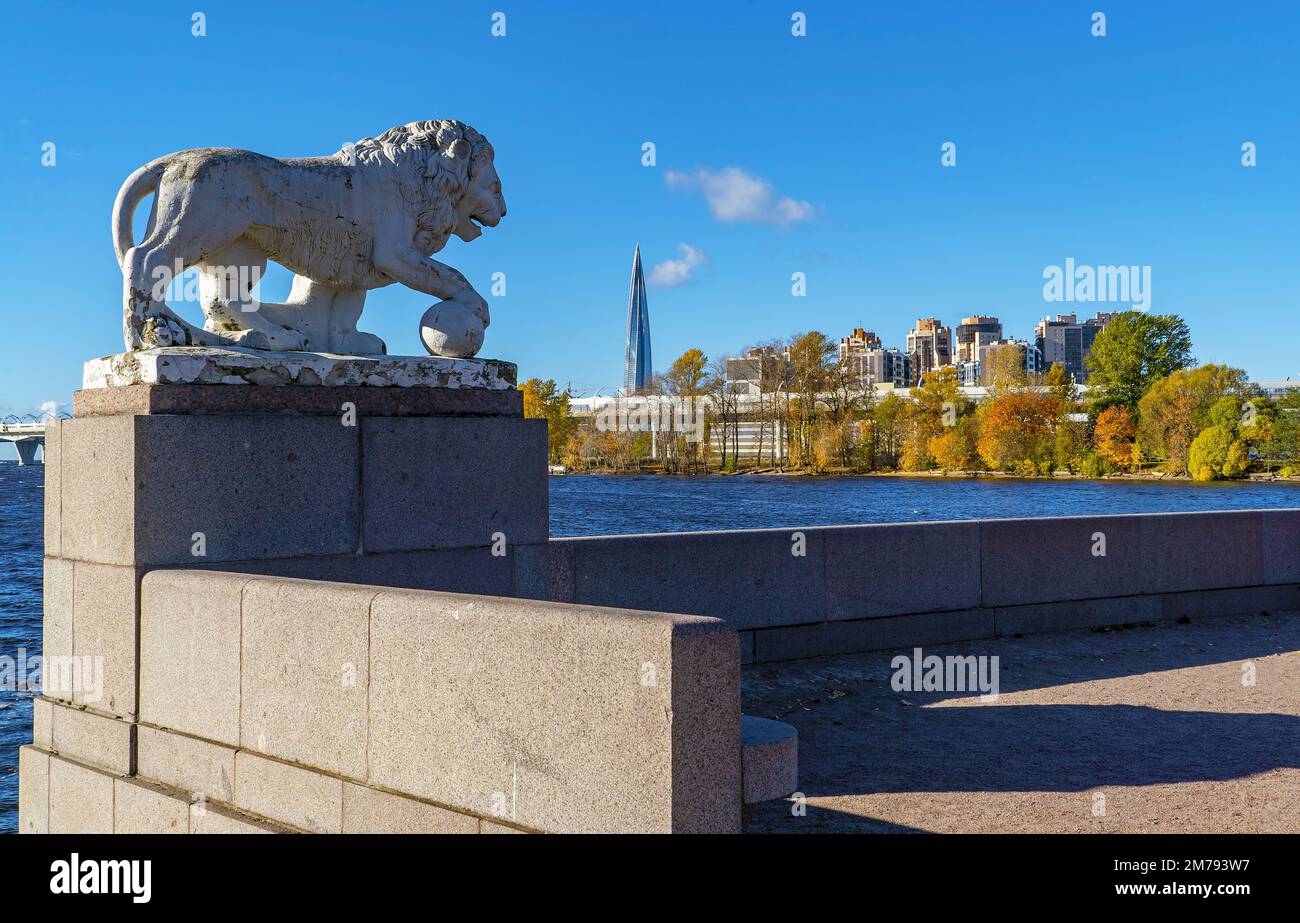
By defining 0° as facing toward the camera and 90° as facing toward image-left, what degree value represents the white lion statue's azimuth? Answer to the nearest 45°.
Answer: approximately 270°
